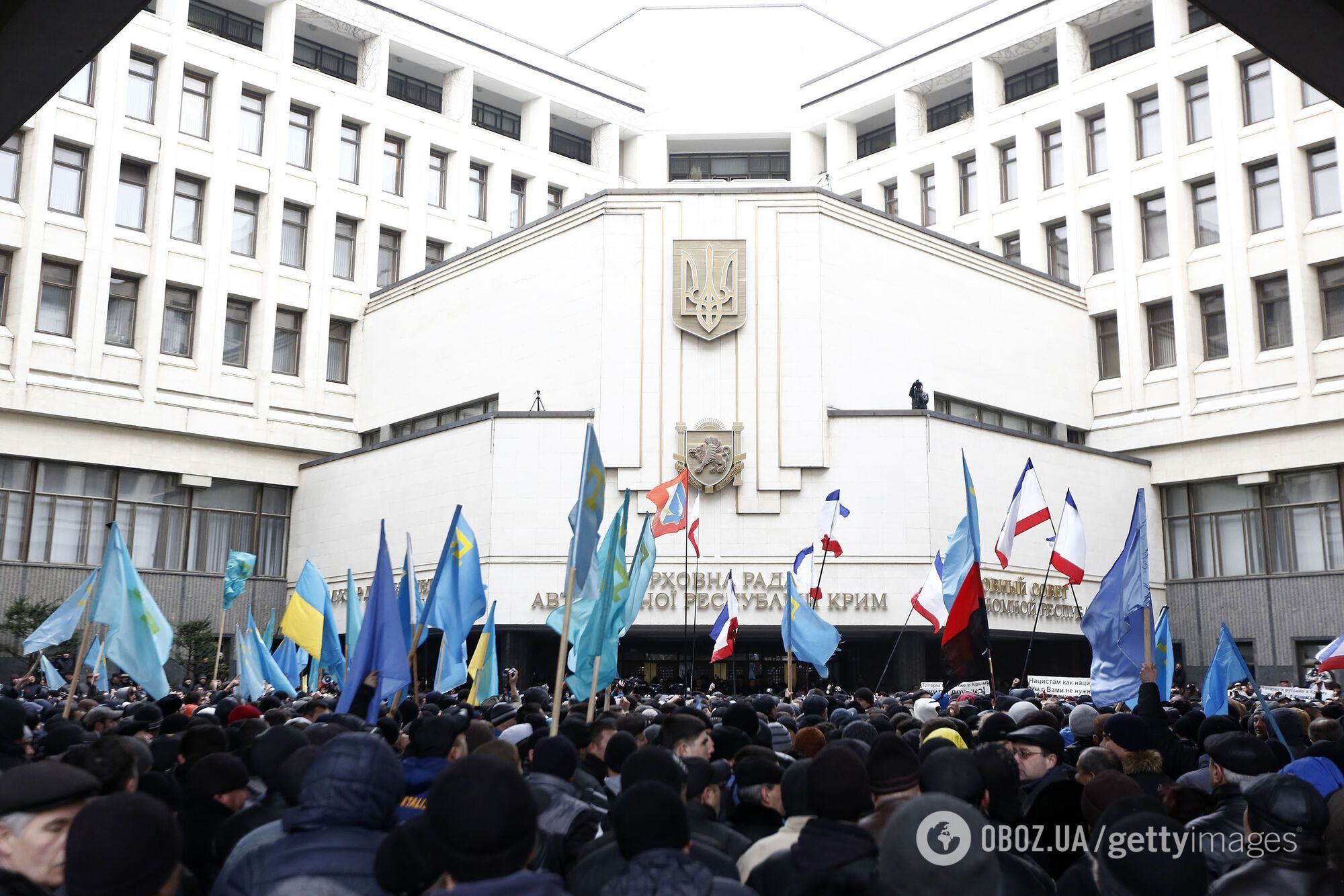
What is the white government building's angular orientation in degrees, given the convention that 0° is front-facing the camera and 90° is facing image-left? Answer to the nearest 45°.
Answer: approximately 0°

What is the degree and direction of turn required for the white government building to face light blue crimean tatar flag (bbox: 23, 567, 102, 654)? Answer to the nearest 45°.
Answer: approximately 45° to its right

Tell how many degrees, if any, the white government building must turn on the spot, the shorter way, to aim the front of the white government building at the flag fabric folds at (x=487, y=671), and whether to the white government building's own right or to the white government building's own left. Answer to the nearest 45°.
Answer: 0° — it already faces it

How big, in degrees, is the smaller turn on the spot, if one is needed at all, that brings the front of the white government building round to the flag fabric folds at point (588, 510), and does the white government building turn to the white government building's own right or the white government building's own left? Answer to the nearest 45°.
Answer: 0° — it already faces it

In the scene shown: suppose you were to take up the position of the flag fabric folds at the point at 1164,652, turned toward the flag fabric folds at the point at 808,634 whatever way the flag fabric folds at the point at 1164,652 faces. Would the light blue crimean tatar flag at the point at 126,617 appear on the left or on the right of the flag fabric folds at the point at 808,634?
left
